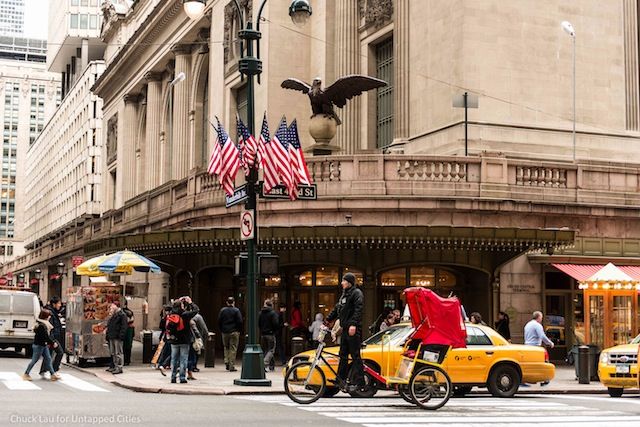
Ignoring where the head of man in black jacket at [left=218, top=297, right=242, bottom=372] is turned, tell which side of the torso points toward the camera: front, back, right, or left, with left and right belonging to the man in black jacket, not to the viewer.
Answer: back

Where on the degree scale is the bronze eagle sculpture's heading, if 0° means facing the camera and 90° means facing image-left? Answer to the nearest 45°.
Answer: approximately 45°

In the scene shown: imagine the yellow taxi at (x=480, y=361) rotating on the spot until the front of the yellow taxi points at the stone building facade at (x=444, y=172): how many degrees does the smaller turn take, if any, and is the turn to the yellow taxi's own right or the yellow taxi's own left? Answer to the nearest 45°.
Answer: approximately 90° to the yellow taxi's own right

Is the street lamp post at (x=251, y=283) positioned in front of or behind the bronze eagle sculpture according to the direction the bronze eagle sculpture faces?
in front

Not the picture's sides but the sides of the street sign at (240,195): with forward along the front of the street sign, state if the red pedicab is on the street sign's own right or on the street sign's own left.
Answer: on the street sign's own left

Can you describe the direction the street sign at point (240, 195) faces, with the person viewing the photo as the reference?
facing the viewer and to the left of the viewer

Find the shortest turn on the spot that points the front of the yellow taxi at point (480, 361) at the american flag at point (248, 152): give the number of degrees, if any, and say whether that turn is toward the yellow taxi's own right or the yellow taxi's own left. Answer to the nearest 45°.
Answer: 0° — it already faces it

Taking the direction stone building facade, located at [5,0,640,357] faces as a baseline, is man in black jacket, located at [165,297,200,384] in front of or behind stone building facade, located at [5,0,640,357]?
in front

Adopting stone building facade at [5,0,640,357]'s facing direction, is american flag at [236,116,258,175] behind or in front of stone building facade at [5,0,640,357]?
in front

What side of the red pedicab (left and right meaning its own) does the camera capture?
left

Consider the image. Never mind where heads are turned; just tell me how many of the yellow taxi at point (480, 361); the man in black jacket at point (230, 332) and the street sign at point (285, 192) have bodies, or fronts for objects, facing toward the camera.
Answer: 1

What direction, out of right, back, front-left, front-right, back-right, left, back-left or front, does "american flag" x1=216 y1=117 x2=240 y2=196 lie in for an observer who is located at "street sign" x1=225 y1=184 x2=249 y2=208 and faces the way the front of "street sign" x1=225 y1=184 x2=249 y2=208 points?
back-right

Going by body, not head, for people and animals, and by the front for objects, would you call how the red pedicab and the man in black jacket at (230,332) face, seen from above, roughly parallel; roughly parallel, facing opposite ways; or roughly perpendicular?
roughly perpendicular
